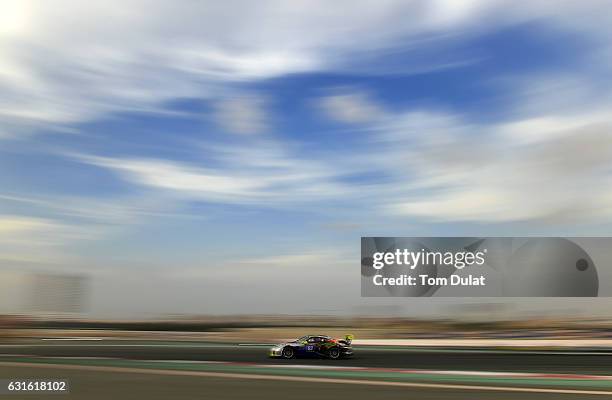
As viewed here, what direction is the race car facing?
to the viewer's left
